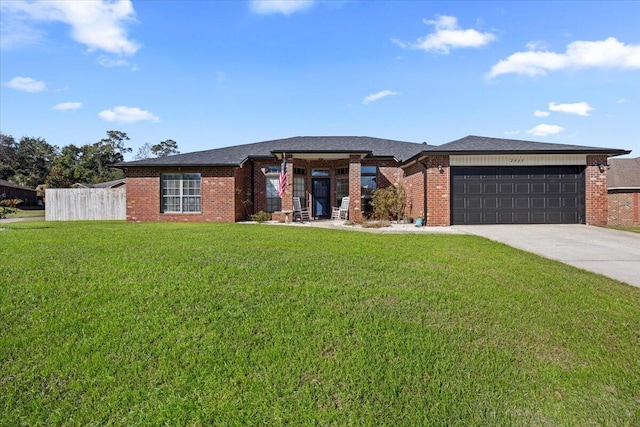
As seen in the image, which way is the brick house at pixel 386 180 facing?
toward the camera

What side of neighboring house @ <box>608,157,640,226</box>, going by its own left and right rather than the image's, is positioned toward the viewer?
front

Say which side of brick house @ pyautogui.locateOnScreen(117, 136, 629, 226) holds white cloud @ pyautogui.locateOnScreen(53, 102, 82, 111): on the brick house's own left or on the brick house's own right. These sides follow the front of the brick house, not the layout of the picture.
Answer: on the brick house's own right

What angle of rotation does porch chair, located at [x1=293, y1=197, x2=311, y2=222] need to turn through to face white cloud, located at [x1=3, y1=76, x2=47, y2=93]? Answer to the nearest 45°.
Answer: approximately 135° to its right

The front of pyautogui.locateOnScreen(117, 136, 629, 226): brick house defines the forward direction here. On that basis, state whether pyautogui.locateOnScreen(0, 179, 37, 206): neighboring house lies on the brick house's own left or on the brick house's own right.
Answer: on the brick house's own right

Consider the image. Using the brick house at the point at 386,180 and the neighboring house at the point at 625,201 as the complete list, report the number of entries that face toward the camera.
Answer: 2

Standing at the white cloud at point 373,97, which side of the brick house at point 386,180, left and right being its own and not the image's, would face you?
back
